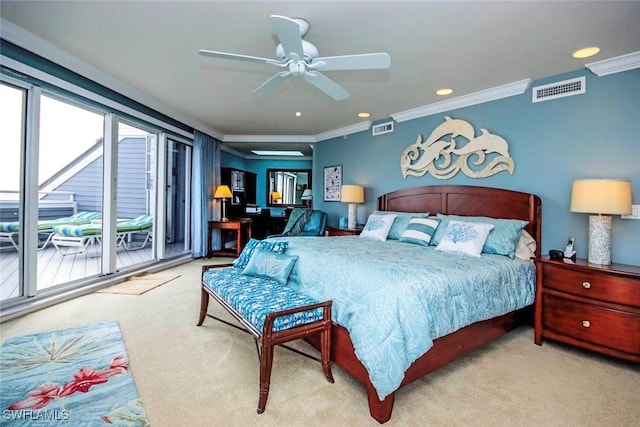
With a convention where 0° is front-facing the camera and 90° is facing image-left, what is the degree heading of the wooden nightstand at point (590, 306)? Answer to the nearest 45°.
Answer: approximately 45°

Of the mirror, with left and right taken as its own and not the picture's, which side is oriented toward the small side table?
front

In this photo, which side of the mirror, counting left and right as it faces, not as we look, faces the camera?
front

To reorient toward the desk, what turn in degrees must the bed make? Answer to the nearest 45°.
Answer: approximately 90° to its right

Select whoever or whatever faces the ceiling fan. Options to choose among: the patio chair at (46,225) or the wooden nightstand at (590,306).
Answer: the wooden nightstand

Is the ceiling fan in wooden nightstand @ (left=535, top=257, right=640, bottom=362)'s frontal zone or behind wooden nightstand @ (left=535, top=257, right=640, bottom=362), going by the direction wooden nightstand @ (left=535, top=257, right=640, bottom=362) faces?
frontal zone

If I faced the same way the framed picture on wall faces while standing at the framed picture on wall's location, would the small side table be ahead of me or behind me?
ahead

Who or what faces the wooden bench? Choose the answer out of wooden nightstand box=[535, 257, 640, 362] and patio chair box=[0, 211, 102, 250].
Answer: the wooden nightstand

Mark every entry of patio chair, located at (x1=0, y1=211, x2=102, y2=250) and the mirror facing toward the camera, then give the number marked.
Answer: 1

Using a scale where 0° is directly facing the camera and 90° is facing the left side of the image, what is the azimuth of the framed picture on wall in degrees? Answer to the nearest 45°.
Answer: approximately 45°
